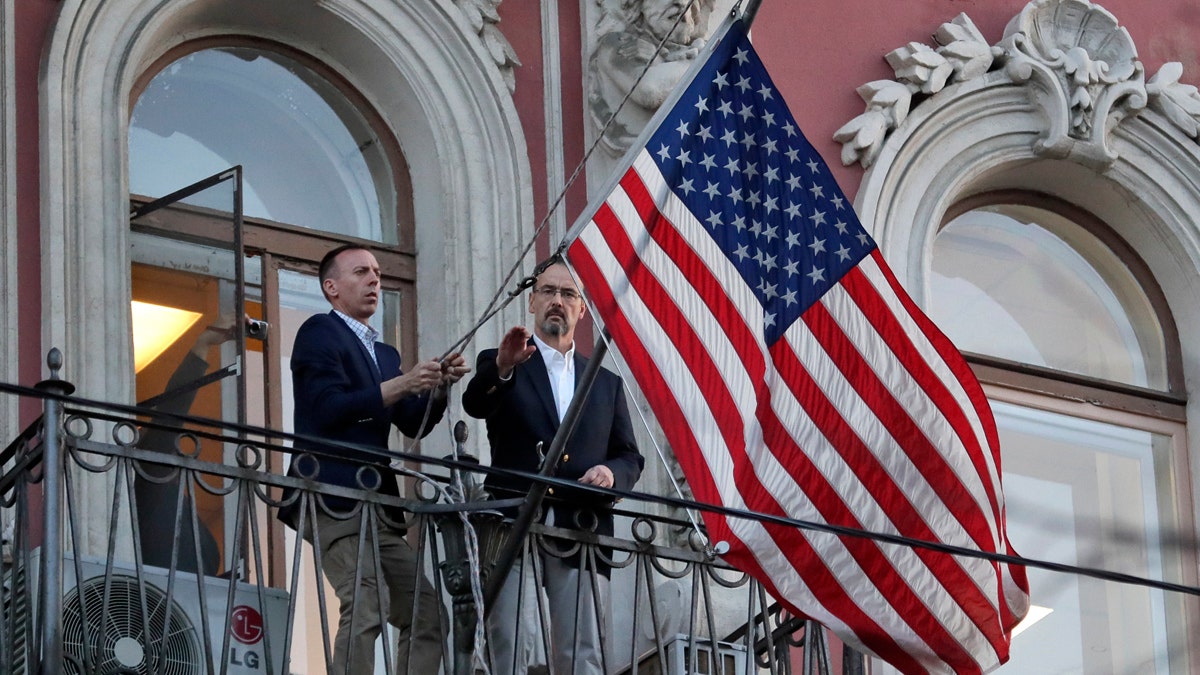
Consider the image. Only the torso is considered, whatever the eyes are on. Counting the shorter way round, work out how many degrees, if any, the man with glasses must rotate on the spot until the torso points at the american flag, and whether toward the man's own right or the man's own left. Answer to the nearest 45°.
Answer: approximately 45° to the man's own left

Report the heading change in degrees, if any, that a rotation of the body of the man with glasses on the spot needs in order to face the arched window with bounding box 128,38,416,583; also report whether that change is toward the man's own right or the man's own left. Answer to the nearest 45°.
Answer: approximately 135° to the man's own right

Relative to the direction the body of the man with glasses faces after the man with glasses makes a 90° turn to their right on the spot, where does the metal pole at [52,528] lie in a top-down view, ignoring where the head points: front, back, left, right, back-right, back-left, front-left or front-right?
front-left

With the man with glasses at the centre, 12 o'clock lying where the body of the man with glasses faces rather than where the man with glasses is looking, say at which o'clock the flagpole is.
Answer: The flagpole is roughly at 12 o'clock from the man with glasses.

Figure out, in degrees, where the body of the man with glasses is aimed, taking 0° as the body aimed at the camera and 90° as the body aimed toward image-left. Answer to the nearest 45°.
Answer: approximately 0°

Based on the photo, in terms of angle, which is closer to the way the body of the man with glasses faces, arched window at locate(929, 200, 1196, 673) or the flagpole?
the flagpole
